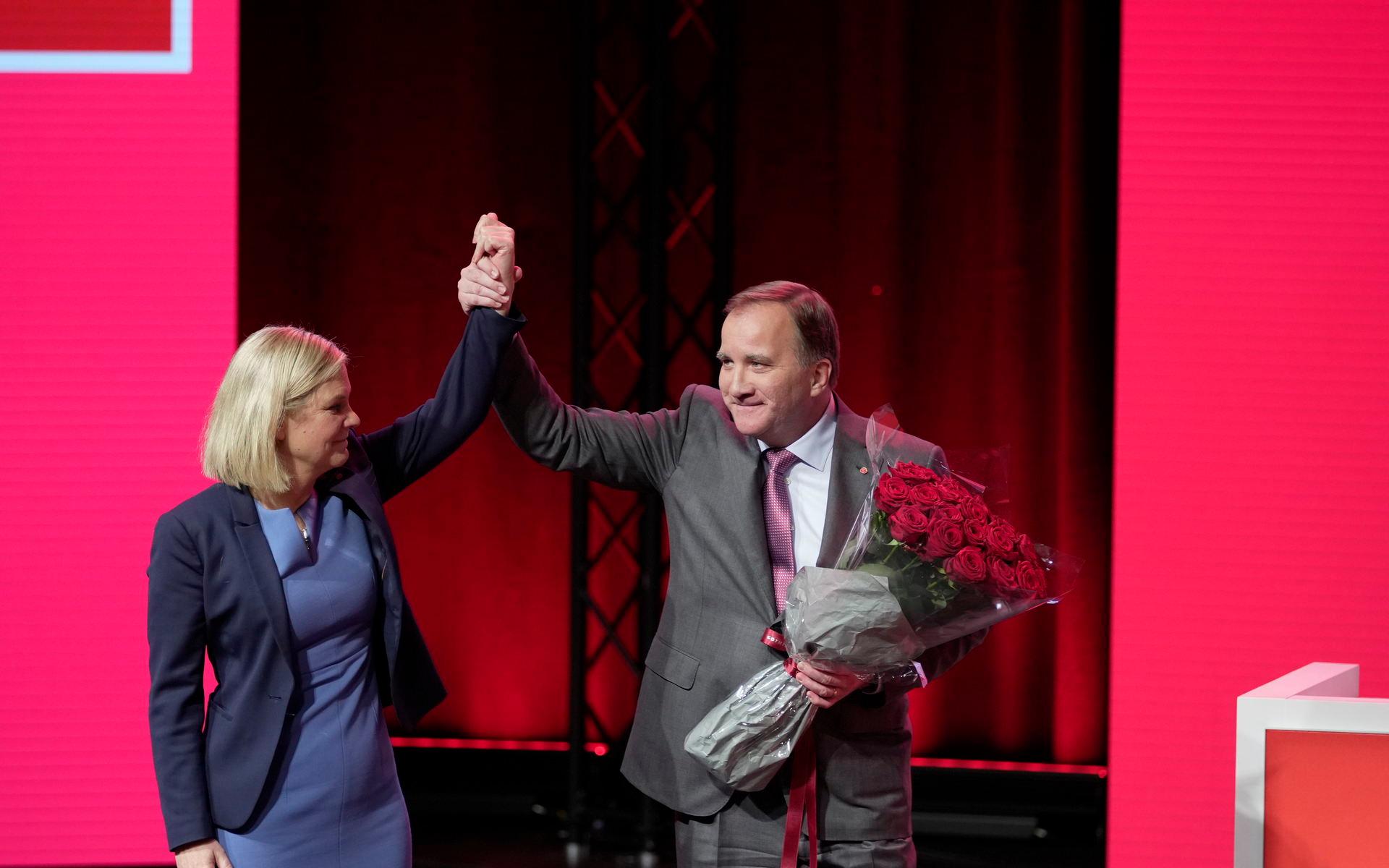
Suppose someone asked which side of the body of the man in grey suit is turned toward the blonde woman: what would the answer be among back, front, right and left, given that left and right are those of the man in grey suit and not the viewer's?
right

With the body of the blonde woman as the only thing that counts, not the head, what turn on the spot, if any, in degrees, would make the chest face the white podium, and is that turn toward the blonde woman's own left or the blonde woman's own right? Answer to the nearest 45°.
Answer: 0° — they already face it

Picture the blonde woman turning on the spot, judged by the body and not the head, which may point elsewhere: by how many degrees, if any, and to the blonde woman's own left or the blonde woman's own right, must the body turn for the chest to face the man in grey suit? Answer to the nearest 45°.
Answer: approximately 45° to the blonde woman's own left

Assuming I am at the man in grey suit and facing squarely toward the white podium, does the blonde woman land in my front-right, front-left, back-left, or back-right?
back-right

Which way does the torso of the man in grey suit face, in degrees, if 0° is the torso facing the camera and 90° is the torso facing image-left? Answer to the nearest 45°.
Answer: approximately 0°

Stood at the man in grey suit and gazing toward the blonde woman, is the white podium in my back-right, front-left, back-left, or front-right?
back-left

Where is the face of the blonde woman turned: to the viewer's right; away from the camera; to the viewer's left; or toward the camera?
to the viewer's right
